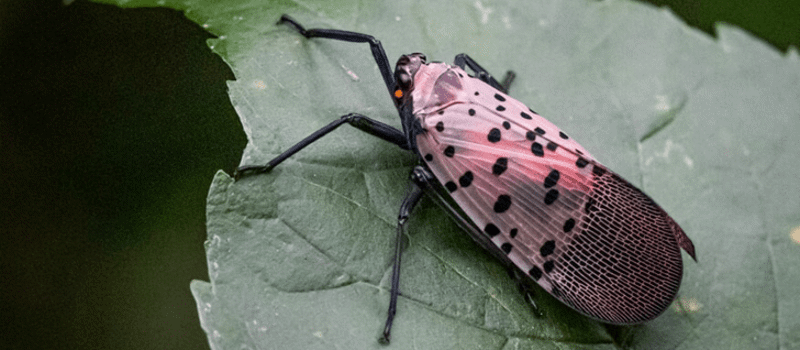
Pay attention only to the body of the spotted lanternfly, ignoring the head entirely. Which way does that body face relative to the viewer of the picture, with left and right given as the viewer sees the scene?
facing away from the viewer and to the left of the viewer
